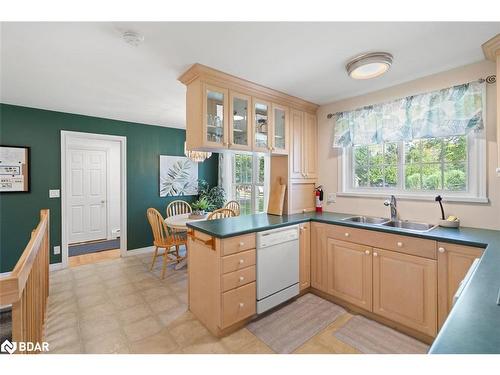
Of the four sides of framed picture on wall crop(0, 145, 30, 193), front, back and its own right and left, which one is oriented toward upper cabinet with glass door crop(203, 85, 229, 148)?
front

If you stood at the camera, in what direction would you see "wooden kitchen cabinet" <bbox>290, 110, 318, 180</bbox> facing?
facing the viewer and to the right of the viewer

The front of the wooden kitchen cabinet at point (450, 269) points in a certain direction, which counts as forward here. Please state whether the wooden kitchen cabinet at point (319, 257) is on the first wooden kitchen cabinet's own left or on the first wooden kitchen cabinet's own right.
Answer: on the first wooden kitchen cabinet's own right

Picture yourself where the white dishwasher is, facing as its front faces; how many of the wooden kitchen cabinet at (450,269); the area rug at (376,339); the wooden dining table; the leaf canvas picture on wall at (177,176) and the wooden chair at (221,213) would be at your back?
3

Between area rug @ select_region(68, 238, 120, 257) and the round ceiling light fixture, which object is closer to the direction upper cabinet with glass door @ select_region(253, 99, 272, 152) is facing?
the round ceiling light fixture

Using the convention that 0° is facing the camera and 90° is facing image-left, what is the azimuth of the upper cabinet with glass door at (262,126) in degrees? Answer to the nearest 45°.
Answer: approximately 315°

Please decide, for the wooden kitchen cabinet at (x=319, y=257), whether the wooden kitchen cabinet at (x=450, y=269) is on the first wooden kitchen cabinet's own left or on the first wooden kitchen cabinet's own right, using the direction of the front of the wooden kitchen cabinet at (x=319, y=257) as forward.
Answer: on the first wooden kitchen cabinet's own left

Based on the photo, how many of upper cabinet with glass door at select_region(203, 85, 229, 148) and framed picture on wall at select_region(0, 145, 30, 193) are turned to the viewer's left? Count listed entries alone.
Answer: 0

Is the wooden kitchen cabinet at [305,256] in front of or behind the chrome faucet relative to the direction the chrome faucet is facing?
in front

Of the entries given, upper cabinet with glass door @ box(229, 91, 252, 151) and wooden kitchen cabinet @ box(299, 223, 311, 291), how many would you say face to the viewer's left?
0

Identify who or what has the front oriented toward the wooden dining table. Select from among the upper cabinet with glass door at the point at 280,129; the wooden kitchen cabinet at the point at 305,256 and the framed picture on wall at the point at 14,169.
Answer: the framed picture on wall

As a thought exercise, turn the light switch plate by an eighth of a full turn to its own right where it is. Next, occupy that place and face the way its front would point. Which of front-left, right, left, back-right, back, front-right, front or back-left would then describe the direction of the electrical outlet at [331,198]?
left

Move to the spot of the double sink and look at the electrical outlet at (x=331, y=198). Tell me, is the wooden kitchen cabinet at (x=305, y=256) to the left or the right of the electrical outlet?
left
